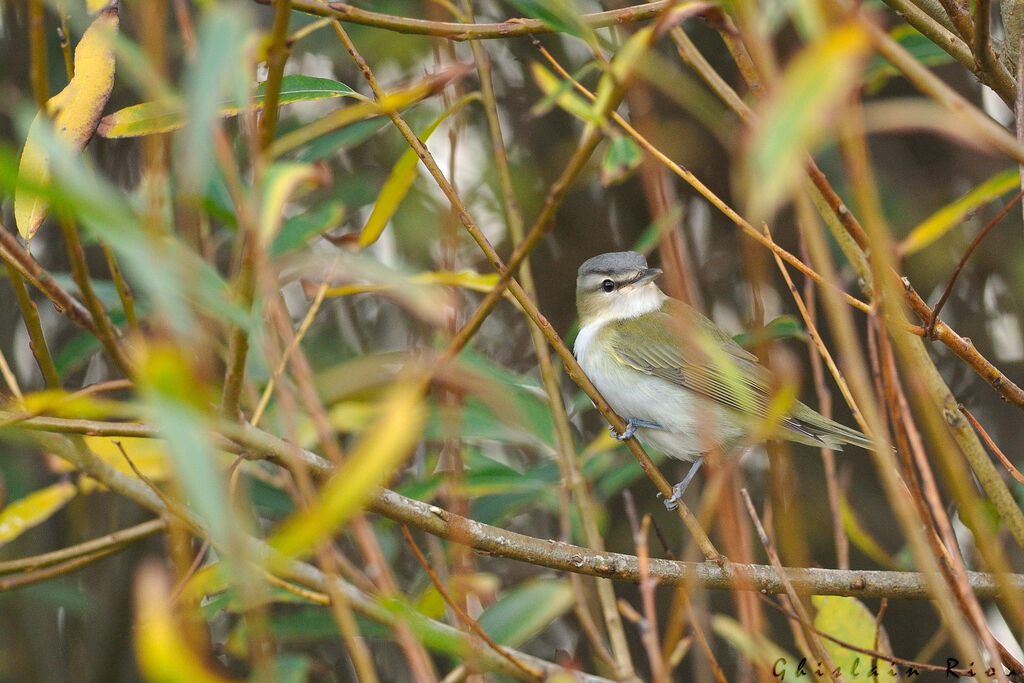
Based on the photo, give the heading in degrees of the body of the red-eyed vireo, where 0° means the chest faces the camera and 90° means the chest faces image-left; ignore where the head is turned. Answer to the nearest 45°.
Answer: approximately 90°

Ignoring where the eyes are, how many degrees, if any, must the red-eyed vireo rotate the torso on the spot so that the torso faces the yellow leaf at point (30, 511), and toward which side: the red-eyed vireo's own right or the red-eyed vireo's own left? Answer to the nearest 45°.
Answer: approximately 45° to the red-eyed vireo's own left

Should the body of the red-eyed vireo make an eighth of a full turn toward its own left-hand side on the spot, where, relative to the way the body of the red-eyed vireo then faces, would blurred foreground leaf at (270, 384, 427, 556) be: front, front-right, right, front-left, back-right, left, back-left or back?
front-left

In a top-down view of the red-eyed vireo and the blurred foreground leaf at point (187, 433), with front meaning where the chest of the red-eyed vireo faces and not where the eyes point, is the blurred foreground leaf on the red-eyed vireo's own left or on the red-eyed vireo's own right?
on the red-eyed vireo's own left

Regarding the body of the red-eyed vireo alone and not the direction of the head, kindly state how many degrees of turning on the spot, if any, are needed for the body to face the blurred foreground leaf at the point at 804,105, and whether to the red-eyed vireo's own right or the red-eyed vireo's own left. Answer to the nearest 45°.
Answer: approximately 90° to the red-eyed vireo's own left

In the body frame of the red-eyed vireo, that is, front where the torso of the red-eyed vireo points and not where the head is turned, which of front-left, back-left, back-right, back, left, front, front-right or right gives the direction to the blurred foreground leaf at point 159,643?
left
